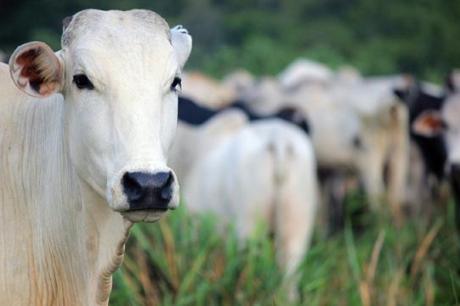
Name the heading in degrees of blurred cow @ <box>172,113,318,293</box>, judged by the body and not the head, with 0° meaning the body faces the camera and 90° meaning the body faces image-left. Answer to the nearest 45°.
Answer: approximately 135°

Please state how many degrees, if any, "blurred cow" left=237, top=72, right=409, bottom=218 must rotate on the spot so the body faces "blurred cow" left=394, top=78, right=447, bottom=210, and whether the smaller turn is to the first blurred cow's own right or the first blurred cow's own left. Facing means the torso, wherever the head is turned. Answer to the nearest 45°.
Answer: approximately 135° to the first blurred cow's own right

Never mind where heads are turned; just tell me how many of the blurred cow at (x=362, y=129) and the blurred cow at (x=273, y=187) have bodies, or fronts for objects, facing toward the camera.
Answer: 0

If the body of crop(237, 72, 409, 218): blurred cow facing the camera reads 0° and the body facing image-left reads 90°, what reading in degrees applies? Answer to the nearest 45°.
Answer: approximately 135°

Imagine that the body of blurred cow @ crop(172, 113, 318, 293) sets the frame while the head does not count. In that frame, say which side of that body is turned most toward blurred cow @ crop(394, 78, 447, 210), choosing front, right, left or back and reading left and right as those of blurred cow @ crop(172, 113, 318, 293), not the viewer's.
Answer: right

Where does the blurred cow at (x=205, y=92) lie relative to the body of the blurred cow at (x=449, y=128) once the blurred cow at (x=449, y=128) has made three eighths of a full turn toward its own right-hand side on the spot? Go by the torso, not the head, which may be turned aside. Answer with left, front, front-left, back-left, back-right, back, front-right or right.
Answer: front

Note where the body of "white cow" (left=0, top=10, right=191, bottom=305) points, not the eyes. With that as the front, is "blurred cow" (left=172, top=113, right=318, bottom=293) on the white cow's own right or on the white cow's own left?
on the white cow's own left

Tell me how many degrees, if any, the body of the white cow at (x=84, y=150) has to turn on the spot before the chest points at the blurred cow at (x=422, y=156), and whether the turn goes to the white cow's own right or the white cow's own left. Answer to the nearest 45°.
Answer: approximately 90° to the white cow's own left

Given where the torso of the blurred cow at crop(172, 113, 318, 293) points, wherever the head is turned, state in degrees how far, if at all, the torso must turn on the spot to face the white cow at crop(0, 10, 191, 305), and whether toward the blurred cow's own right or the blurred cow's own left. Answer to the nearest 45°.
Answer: approximately 135° to the blurred cow's own left

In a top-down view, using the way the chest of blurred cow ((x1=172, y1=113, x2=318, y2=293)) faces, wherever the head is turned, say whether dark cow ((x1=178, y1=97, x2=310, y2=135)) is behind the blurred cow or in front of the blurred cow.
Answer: in front
